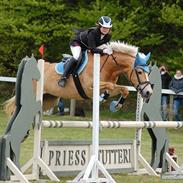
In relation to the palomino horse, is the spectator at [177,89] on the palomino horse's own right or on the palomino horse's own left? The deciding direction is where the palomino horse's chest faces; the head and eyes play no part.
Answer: on the palomino horse's own left

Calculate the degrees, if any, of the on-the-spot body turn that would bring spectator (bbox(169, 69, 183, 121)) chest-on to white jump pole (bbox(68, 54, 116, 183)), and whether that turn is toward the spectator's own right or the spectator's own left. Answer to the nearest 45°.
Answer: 0° — they already face it

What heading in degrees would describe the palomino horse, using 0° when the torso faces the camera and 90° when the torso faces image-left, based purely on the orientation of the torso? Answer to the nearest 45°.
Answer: approximately 270°

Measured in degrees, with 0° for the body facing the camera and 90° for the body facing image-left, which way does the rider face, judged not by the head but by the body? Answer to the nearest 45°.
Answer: approximately 315°

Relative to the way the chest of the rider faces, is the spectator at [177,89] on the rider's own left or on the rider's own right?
on the rider's own left
